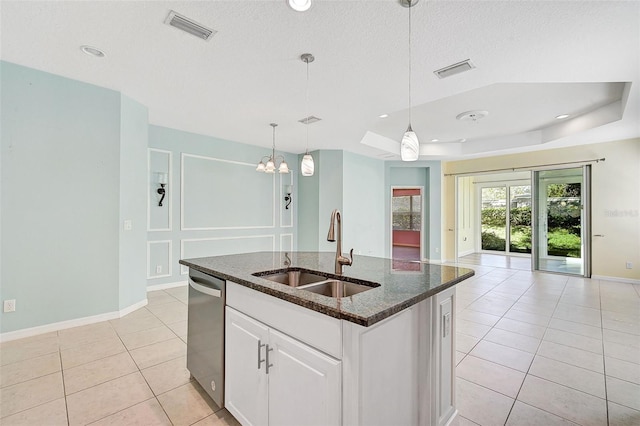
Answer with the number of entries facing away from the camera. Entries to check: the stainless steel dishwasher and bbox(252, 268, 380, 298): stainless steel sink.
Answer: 0

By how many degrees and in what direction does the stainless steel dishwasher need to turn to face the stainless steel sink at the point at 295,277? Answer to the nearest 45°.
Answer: approximately 135° to its left

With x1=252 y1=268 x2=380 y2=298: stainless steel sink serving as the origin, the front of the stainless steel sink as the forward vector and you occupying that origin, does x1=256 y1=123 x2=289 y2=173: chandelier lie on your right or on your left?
on your right

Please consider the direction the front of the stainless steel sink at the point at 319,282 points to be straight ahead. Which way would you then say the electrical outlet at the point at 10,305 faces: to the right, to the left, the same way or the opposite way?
to the left

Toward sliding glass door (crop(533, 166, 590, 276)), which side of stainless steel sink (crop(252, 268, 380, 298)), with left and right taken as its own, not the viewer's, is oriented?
back

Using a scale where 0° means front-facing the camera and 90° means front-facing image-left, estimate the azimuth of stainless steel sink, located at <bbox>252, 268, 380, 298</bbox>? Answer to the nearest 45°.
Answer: approximately 45°
